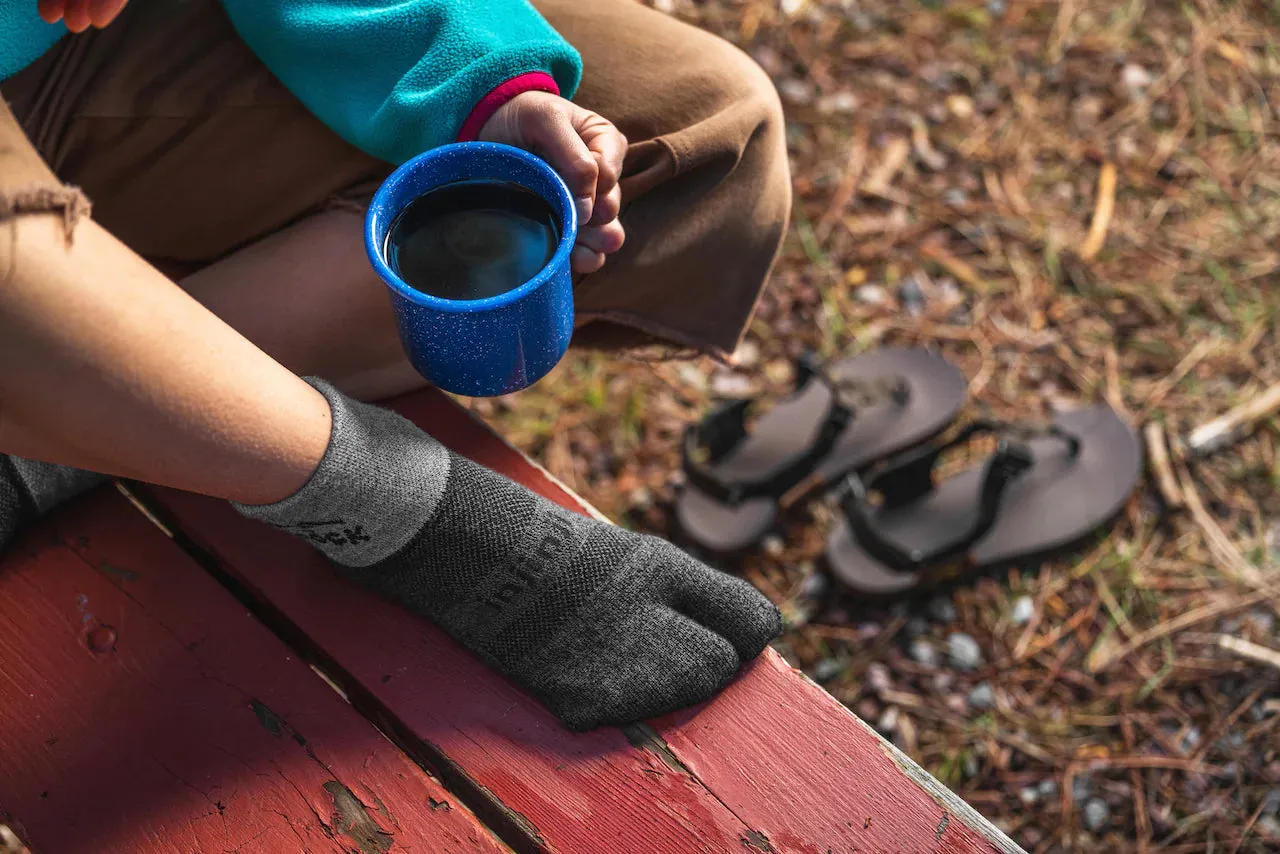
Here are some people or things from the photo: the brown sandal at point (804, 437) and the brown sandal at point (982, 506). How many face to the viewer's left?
0

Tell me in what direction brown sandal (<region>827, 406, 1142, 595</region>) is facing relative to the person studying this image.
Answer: facing away from the viewer and to the right of the viewer

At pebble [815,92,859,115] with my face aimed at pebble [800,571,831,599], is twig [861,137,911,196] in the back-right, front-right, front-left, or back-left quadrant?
front-left

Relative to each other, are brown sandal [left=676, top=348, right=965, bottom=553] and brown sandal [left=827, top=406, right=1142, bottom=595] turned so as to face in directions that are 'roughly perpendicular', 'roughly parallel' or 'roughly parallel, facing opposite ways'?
roughly parallel

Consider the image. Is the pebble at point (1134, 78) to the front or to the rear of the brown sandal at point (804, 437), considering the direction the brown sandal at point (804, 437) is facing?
to the front

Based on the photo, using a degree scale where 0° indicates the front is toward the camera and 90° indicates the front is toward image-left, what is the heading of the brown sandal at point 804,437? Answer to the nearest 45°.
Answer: approximately 225°

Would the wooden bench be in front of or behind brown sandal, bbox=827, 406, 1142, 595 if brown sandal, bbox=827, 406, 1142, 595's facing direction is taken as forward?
behind

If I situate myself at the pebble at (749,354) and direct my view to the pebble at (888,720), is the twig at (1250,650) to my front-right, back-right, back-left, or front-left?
front-left
